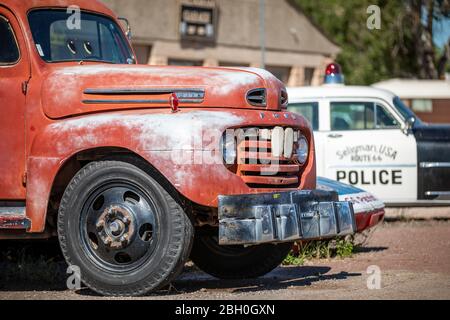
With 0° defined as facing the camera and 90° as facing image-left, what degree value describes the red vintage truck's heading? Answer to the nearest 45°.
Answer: approximately 315°

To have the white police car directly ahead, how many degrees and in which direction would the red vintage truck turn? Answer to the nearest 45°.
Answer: approximately 90° to its left
